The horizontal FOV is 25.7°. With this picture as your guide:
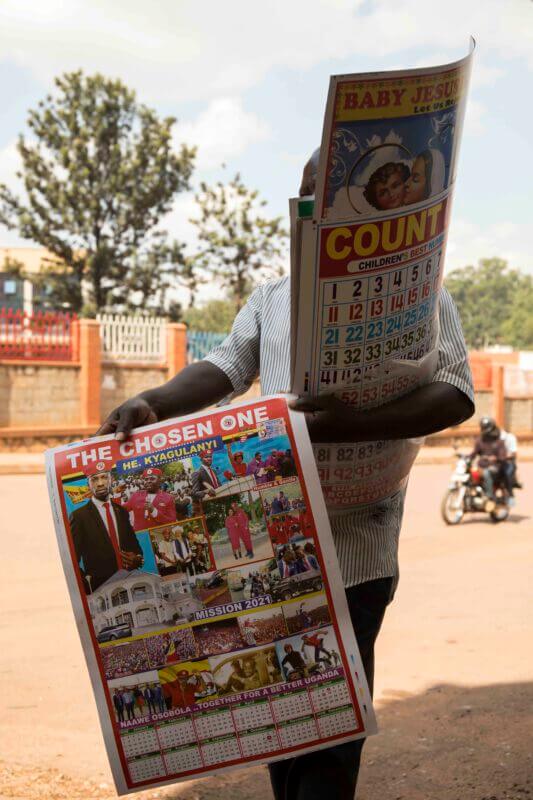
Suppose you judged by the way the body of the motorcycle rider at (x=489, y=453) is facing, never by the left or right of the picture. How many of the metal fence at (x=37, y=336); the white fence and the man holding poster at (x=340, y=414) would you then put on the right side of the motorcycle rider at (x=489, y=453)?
2

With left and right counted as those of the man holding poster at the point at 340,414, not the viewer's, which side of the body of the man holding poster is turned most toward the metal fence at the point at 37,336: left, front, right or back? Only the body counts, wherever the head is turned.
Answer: back

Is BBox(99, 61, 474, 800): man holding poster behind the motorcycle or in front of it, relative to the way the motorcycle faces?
in front

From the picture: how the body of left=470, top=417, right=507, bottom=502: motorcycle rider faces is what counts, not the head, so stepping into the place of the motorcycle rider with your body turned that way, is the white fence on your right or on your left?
on your right

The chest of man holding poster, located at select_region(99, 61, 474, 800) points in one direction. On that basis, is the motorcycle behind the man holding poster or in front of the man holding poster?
behind

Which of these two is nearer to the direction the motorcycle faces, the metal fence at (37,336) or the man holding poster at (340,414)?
the man holding poster

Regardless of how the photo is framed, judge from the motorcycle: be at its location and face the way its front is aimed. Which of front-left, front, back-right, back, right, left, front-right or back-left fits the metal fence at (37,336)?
right

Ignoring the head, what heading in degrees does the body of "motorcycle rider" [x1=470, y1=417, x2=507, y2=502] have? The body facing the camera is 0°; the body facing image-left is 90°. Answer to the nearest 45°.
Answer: approximately 45°

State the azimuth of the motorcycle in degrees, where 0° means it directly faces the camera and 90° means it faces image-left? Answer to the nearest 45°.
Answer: approximately 45°

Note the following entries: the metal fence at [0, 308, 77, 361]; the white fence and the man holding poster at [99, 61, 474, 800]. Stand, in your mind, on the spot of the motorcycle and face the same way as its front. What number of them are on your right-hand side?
2

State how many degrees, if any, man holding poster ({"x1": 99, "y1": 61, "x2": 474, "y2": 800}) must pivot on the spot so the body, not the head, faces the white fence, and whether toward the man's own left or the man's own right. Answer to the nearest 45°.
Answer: approximately 180°
